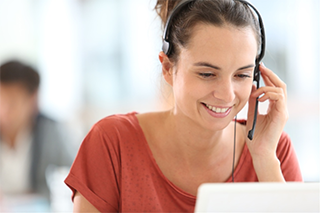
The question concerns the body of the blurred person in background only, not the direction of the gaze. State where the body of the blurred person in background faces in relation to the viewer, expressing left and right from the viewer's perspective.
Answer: facing the viewer and to the left of the viewer

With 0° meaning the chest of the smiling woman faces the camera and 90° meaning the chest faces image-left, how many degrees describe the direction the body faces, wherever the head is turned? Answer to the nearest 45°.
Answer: approximately 315°

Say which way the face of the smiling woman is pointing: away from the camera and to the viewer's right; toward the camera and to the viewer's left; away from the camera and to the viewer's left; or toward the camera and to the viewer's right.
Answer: toward the camera and to the viewer's right

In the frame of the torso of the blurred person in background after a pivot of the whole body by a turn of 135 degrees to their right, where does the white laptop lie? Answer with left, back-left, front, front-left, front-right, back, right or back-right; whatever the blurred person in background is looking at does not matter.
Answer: back

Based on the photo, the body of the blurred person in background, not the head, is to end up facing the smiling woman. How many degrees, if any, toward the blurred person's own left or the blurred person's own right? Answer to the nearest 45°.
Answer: approximately 45° to the blurred person's own left

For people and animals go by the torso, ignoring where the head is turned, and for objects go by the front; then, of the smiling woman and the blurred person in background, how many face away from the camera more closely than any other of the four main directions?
0
